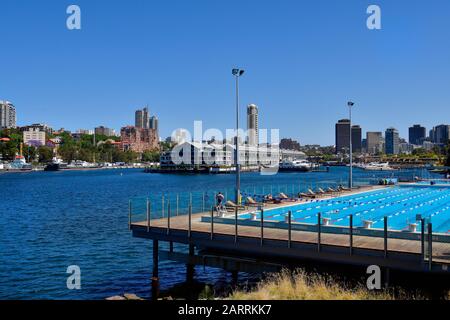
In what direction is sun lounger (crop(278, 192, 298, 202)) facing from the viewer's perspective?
to the viewer's right

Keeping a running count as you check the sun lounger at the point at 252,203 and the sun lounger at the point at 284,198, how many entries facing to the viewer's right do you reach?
2

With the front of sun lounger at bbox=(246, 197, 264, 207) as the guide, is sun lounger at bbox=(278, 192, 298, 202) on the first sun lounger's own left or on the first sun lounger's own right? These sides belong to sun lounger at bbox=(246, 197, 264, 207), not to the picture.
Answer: on the first sun lounger's own left

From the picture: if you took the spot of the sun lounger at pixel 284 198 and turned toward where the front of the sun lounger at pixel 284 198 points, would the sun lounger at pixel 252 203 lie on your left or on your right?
on your right

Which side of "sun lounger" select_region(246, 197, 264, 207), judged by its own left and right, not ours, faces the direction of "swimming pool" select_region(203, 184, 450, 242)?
front

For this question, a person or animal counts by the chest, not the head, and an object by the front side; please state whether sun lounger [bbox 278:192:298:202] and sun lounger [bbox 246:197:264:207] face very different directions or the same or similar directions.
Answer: same or similar directions

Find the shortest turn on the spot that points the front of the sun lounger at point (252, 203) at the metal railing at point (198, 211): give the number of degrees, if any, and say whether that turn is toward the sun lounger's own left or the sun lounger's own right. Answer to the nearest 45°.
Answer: approximately 90° to the sun lounger's own right

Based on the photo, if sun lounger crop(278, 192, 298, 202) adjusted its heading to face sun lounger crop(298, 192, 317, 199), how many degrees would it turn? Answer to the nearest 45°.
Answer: approximately 45° to its left

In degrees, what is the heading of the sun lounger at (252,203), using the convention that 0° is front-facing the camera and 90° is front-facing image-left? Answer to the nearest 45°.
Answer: approximately 270°
